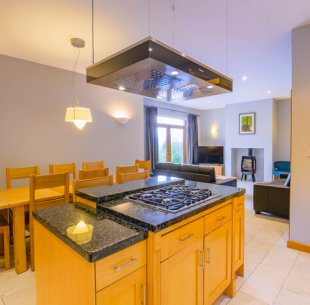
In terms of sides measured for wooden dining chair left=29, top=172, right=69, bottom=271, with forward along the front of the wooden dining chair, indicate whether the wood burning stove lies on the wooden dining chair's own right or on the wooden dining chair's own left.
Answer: on the wooden dining chair's own right

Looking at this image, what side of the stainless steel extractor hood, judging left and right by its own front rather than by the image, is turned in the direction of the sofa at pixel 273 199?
left

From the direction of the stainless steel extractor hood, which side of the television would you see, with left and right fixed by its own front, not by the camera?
front

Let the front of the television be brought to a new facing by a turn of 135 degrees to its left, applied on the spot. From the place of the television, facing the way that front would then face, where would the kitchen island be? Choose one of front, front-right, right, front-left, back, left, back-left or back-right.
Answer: back-right

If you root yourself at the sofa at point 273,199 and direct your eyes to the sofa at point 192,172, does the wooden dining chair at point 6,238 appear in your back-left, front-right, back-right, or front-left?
front-left

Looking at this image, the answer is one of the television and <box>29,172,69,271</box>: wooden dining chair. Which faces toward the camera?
the television

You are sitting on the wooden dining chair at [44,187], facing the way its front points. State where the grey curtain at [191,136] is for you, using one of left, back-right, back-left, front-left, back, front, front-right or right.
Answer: right

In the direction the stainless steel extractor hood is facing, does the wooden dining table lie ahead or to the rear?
to the rear

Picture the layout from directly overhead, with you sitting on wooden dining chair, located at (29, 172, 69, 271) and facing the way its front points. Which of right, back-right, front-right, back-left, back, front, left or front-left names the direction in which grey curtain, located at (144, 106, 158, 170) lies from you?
right

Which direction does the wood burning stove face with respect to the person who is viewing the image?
facing the viewer and to the left of the viewer

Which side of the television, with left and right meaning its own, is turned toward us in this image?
front

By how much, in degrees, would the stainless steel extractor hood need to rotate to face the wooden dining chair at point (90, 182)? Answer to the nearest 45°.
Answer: approximately 180°

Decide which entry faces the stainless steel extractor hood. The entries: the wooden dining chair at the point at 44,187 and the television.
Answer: the television

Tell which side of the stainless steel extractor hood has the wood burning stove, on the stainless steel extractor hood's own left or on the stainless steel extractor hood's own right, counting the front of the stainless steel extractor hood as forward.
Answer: on the stainless steel extractor hood's own left

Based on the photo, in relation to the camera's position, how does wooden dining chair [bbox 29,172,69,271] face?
facing away from the viewer and to the left of the viewer
